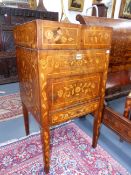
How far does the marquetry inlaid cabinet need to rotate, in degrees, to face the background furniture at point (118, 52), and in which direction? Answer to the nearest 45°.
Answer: approximately 90° to its left

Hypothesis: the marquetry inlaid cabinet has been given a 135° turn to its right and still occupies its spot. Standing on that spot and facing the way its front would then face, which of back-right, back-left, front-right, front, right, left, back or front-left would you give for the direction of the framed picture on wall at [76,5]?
right

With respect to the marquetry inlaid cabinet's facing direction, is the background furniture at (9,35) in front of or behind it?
behind

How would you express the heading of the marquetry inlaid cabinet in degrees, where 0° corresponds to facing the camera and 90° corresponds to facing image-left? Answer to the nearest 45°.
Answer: approximately 315°

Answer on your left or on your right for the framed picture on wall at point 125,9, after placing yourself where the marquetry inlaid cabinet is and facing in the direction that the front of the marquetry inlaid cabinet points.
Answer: on your left
